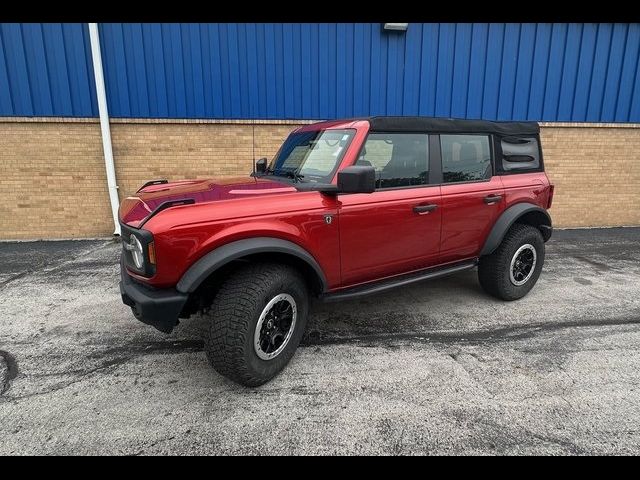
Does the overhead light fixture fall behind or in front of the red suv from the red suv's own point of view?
behind

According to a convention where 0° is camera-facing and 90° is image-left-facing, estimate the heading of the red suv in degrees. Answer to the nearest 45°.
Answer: approximately 45°

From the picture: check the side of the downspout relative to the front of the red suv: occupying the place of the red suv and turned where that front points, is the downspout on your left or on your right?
on your right
